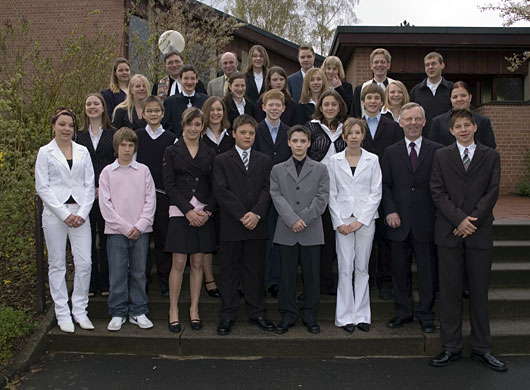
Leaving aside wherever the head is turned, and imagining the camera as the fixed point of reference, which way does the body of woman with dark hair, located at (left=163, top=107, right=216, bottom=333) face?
toward the camera

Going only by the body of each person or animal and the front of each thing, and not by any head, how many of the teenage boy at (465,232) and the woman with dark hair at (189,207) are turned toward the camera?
2

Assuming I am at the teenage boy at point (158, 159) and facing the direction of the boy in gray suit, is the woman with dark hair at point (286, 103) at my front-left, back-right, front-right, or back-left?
front-left

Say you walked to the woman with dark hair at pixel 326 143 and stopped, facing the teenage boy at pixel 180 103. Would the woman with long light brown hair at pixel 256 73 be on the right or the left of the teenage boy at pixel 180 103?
right

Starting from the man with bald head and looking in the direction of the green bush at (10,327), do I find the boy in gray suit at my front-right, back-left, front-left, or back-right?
front-left

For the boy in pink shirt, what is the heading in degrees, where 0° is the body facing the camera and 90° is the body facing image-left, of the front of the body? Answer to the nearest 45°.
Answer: approximately 0°

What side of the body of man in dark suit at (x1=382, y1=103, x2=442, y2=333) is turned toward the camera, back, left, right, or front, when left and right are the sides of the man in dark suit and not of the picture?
front

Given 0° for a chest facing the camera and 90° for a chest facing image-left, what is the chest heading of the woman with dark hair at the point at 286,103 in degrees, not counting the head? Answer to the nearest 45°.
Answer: approximately 0°

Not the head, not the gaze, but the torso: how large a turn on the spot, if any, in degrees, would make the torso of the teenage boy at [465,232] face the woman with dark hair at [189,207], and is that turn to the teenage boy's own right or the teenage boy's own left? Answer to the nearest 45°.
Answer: approximately 90° to the teenage boy's own right
